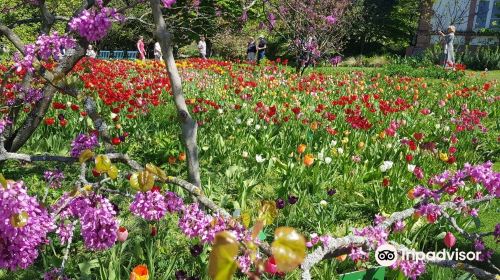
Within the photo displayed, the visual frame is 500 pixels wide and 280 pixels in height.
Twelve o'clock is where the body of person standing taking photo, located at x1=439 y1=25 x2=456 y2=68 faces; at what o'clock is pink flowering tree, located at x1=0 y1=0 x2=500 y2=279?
The pink flowering tree is roughly at 9 o'clock from the person standing taking photo.

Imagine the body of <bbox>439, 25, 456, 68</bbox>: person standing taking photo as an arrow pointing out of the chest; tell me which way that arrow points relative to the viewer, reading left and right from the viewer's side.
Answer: facing to the left of the viewer

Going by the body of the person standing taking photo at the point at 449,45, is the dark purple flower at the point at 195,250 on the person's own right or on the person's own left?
on the person's own left
